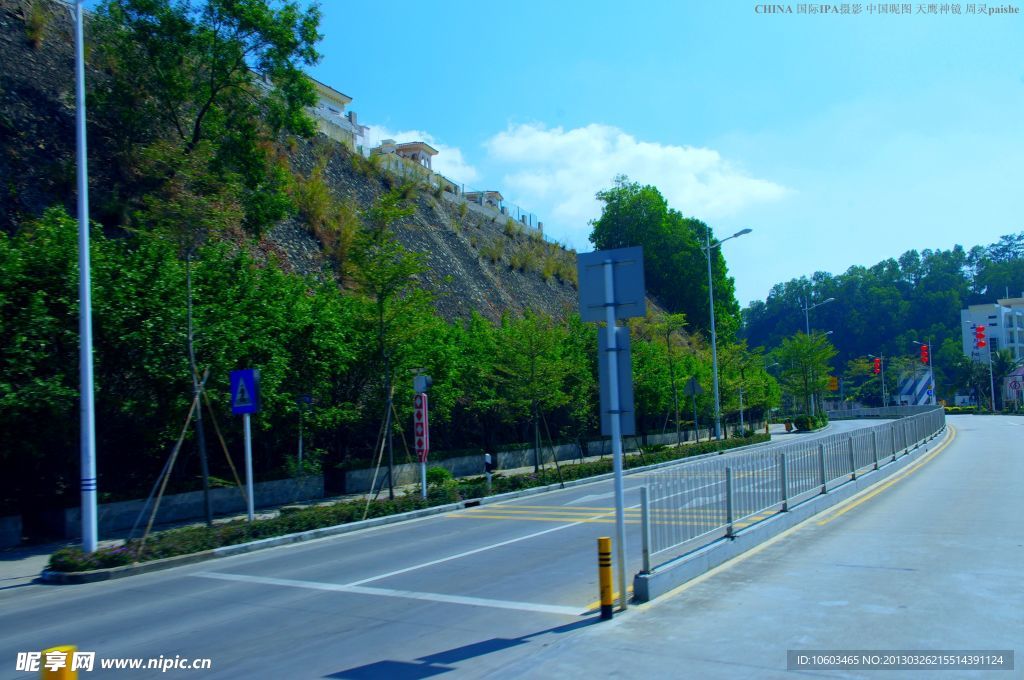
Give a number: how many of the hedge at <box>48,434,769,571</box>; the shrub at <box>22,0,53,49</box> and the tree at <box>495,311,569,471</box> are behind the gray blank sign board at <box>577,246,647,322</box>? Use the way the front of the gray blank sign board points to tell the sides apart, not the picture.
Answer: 0

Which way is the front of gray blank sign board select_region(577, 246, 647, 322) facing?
away from the camera

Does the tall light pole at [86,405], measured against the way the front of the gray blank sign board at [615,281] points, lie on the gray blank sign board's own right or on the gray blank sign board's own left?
on the gray blank sign board's own left

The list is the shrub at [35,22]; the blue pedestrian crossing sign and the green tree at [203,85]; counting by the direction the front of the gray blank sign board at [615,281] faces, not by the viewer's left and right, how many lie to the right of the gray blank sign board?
0

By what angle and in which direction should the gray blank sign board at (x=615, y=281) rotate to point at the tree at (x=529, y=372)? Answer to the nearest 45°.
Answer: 0° — it already faces it

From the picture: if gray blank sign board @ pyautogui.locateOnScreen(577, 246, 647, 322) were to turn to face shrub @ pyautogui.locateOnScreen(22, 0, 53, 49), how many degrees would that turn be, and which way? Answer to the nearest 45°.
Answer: approximately 45° to its left

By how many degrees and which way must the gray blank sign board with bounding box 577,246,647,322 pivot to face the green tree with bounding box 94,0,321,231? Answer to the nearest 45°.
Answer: approximately 45° to its left
